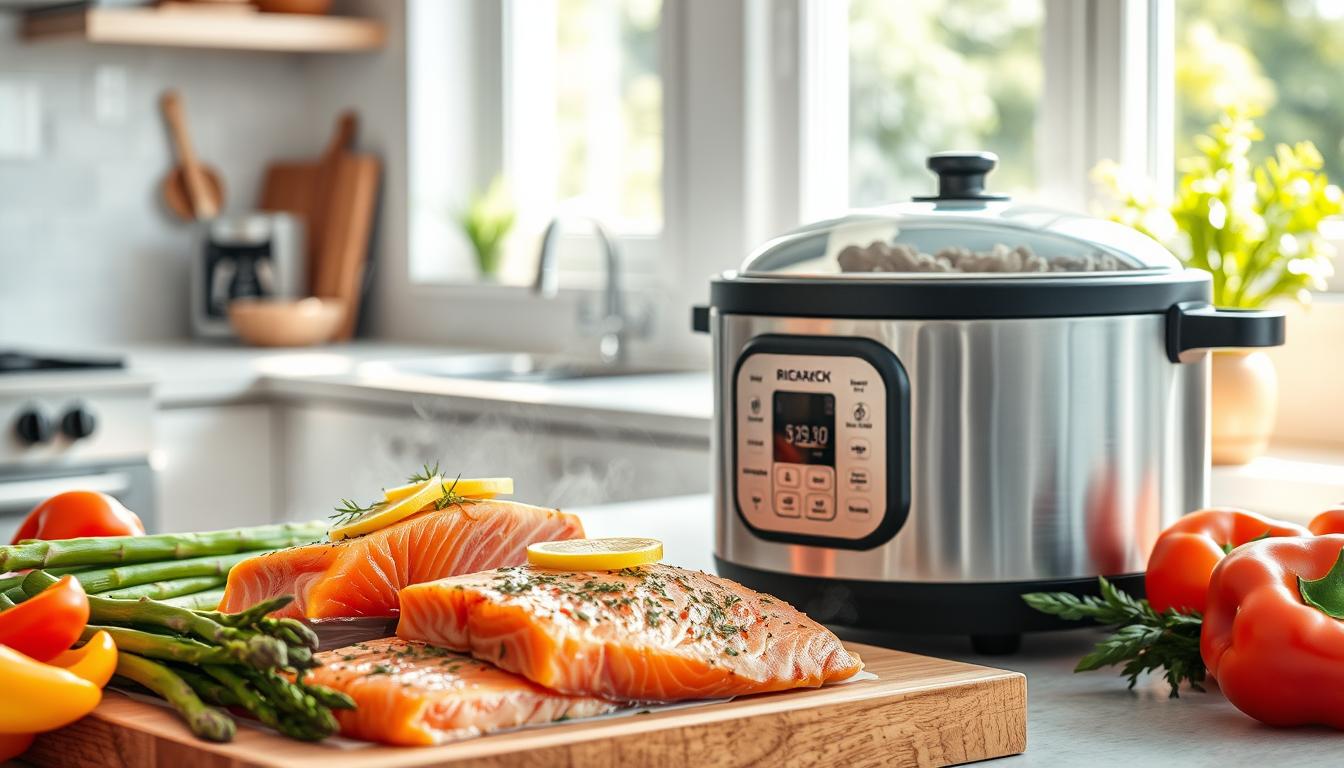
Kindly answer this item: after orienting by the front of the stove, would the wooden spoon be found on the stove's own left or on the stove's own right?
on the stove's own left

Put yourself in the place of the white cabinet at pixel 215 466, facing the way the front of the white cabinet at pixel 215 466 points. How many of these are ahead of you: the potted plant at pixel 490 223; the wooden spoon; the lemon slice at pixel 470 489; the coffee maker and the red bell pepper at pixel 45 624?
2

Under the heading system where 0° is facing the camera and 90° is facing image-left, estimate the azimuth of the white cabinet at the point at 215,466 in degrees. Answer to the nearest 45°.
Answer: approximately 0°

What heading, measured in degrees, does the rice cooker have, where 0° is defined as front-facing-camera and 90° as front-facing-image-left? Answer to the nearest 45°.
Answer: approximately 45°

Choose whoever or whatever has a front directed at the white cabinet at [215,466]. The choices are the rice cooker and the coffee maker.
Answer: the coffee maker

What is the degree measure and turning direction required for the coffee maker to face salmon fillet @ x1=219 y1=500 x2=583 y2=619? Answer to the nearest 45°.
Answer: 0° — it already faces it

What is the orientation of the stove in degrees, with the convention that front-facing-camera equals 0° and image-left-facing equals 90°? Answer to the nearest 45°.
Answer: approximately 315°

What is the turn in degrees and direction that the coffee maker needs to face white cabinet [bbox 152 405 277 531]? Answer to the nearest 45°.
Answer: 0° — it already faces it
